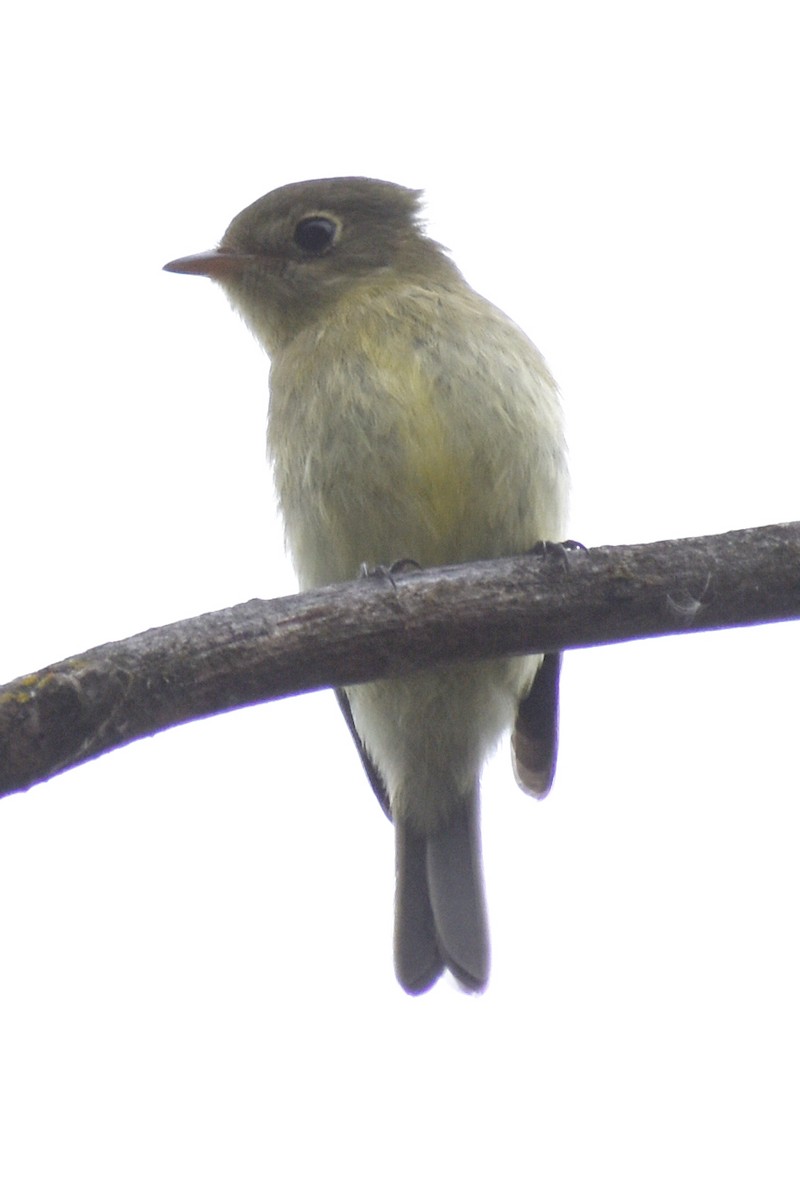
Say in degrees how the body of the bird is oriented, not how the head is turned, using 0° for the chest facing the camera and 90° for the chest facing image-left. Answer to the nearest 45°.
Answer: approximately 0°
